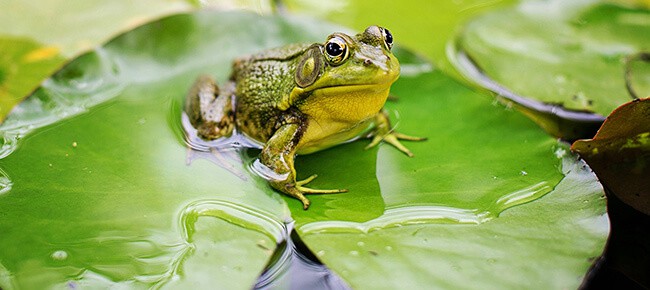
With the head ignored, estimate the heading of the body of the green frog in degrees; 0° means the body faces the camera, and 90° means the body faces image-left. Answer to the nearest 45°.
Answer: approximately 315°

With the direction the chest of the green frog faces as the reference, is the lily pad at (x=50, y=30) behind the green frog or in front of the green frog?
behind

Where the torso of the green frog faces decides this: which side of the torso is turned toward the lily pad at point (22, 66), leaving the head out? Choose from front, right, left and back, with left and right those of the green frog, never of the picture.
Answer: back

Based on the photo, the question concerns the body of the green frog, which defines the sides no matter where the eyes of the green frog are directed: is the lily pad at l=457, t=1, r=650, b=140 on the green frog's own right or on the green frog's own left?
on the green frog's own left

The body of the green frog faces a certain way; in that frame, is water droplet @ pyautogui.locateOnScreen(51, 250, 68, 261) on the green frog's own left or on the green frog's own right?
on the green frog's own right

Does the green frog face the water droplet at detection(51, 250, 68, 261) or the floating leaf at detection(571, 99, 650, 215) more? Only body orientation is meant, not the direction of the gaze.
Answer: the floating leaf

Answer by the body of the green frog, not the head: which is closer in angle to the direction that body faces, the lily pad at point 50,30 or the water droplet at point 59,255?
the water droplet
